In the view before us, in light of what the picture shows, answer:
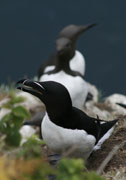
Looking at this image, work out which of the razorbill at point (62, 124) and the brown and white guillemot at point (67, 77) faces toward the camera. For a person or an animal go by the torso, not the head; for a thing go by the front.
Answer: the brown and white guillemot at point (67, 77)

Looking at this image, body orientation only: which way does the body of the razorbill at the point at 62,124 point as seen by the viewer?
to the viewer's left

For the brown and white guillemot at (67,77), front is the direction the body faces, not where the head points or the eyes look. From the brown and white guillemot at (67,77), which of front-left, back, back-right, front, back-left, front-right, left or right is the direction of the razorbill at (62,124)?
front

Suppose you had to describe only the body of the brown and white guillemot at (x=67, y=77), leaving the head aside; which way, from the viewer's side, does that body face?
toward the camera

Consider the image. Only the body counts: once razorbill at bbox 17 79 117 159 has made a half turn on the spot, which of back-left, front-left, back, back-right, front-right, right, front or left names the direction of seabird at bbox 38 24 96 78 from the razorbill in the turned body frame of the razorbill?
left

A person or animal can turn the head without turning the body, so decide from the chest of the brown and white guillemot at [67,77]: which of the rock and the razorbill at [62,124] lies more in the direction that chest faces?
the razorbill

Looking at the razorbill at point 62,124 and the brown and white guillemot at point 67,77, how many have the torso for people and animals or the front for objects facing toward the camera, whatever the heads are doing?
1

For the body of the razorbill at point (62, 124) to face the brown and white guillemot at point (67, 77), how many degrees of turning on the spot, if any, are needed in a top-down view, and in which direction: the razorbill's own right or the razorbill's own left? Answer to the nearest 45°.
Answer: approximately 90° to the razorbill's own right

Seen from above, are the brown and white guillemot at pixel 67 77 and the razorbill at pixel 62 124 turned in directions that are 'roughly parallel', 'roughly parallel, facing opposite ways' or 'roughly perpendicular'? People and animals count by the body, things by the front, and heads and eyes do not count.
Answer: roughly perpendicular
